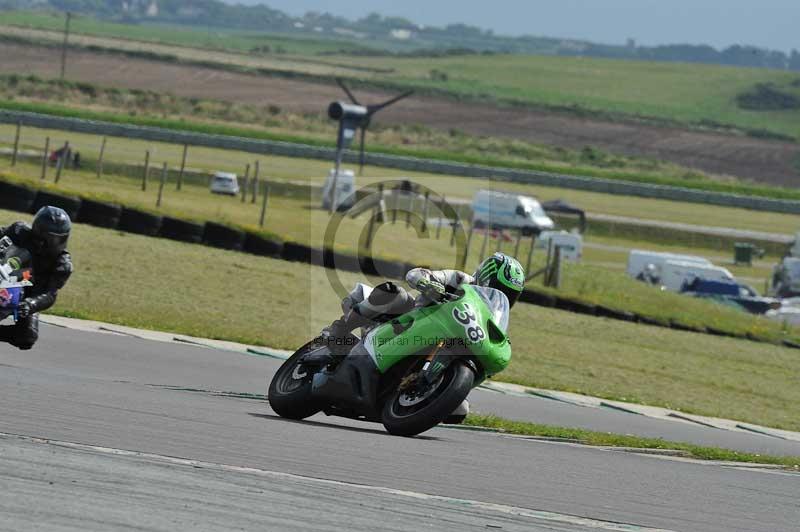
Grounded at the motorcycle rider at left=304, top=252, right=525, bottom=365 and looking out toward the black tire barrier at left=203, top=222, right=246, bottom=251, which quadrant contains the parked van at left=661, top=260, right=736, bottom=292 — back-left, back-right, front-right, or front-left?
front-right

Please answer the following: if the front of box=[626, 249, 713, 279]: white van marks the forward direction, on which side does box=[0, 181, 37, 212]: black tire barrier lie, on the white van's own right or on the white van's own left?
on the white van's own right

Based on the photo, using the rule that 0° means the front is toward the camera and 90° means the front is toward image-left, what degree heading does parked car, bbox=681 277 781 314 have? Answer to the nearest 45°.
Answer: approximately 315°

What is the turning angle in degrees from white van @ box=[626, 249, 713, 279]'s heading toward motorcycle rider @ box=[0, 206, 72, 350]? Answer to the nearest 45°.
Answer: approximately 90° to its right

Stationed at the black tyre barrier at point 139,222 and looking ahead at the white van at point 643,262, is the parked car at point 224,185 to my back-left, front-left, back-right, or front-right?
front-left

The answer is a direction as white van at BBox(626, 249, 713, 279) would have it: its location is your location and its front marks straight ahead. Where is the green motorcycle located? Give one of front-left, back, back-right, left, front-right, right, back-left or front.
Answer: right

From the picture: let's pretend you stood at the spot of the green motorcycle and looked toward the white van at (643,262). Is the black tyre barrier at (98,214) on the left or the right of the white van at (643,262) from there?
left

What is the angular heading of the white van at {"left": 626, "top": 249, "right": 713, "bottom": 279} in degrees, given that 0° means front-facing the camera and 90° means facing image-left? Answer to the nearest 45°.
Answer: approximately 270°
